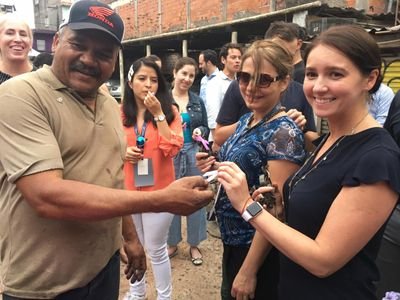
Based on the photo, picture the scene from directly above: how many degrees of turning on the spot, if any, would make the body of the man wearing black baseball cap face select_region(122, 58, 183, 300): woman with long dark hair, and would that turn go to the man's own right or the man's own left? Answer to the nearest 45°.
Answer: approximately 135° to the man's own left

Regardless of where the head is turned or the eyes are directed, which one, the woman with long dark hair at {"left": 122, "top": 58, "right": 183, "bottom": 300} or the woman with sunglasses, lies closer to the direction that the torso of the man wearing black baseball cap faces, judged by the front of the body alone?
the woman with sunglasses

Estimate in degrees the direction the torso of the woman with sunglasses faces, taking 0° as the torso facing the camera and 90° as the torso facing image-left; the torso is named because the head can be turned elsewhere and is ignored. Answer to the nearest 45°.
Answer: approximately 45°

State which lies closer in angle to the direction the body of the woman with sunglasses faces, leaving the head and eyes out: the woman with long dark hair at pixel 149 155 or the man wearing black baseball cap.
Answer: the man wearing black baseball cap
